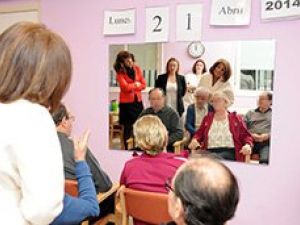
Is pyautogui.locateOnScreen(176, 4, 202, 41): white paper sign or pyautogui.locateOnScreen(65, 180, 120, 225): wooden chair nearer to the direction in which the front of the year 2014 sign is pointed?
the wooden chair

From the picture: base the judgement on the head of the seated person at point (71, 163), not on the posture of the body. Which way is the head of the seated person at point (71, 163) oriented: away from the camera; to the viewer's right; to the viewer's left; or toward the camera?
to the viewer's right

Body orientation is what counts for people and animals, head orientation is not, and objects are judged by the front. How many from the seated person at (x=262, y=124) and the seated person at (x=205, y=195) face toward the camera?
1

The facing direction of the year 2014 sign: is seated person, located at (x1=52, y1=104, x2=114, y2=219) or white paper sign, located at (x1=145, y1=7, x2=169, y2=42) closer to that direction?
the seated person

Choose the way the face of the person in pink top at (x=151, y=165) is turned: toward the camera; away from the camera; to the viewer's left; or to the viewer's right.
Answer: away from the camera

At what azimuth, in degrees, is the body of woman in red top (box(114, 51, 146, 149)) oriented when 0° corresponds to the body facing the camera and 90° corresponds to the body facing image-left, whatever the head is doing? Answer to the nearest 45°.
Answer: approximately 315°

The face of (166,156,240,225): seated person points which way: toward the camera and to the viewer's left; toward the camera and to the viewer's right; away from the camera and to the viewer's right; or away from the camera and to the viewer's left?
away from the camera and to the viewer's left

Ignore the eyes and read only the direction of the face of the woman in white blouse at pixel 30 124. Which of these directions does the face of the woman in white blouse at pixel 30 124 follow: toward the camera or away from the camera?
away from the camera
